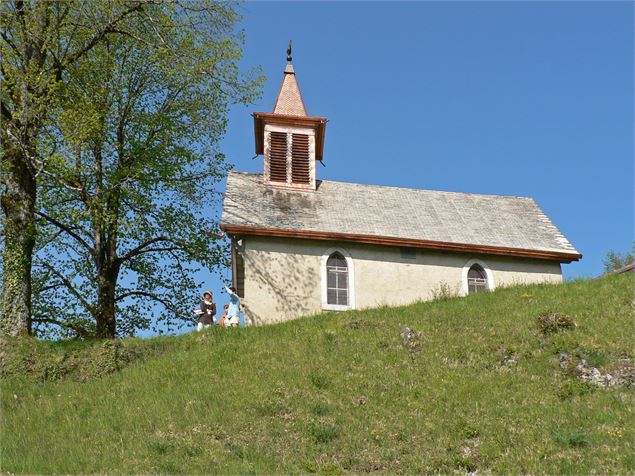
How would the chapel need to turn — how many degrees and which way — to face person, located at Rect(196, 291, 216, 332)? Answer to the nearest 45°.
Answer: approximately 45° to its left

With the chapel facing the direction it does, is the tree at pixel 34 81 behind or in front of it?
in front

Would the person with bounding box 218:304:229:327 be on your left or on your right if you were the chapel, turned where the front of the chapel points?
on your left

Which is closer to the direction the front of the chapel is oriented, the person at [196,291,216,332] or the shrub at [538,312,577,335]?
the person

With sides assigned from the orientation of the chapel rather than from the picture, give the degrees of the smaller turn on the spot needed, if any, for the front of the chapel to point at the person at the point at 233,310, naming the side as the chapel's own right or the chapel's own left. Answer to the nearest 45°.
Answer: approximately 45° to the chapel's own left

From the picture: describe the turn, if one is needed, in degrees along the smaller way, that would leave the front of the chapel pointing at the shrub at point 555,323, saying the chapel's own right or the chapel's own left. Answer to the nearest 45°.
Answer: approximately 135° to the chapel's own left

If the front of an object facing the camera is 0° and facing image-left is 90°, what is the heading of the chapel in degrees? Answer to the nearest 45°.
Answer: approximately 90°
